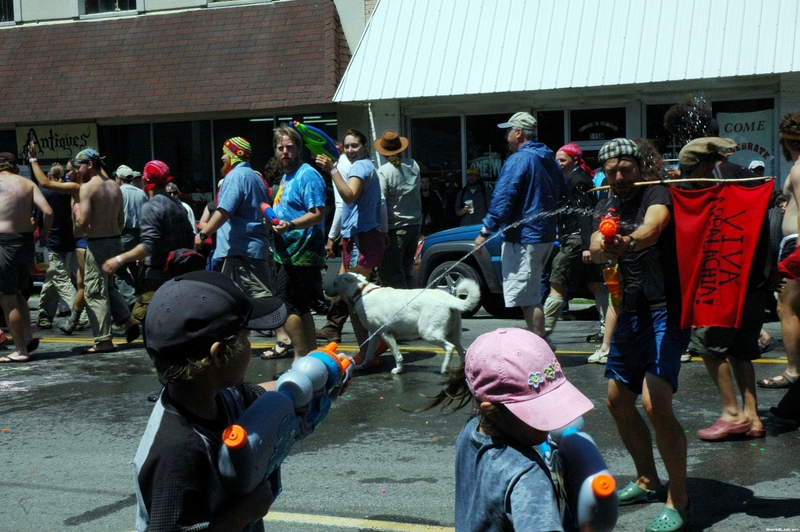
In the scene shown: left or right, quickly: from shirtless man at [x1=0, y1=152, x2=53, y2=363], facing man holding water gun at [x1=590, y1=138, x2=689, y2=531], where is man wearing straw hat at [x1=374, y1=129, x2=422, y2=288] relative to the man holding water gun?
left

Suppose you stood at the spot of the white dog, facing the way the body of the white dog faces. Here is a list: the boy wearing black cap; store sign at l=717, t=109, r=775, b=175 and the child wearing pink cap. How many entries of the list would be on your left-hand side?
2

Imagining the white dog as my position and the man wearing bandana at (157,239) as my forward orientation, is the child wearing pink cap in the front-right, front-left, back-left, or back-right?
back-left

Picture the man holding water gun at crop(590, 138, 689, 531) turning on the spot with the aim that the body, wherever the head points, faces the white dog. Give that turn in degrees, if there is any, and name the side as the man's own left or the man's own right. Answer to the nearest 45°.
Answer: approximately 90° to the man's own right

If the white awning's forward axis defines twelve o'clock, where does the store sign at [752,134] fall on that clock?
The store sign is roughly at 9 o'clock from the white awning.

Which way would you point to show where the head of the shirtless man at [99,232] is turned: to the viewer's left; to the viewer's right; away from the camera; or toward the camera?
to the viewer's left

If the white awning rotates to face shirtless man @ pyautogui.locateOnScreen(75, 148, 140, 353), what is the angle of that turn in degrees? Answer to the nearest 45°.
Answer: approximately 45° to its right

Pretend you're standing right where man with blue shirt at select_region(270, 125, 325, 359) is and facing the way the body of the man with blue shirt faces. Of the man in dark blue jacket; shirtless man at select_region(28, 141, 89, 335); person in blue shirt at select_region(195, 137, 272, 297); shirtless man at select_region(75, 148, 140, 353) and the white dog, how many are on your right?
3

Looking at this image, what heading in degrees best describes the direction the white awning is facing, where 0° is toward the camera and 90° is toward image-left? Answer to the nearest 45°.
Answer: approximately 0°

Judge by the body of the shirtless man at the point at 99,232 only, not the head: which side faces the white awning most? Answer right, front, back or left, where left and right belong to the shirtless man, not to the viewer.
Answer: right

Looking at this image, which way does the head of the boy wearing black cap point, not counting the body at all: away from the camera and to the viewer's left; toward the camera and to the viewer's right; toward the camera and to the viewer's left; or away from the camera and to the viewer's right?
away from the camera and to the viewer's right

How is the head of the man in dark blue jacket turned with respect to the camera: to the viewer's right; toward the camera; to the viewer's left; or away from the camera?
to the viewer's left

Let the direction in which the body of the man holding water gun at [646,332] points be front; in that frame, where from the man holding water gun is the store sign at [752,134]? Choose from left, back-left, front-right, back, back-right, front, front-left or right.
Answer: back-right

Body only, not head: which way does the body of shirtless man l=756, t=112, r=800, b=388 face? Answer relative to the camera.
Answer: to the viewer's left

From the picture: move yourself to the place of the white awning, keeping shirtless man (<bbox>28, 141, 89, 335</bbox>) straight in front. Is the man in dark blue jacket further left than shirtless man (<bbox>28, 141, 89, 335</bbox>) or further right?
left
